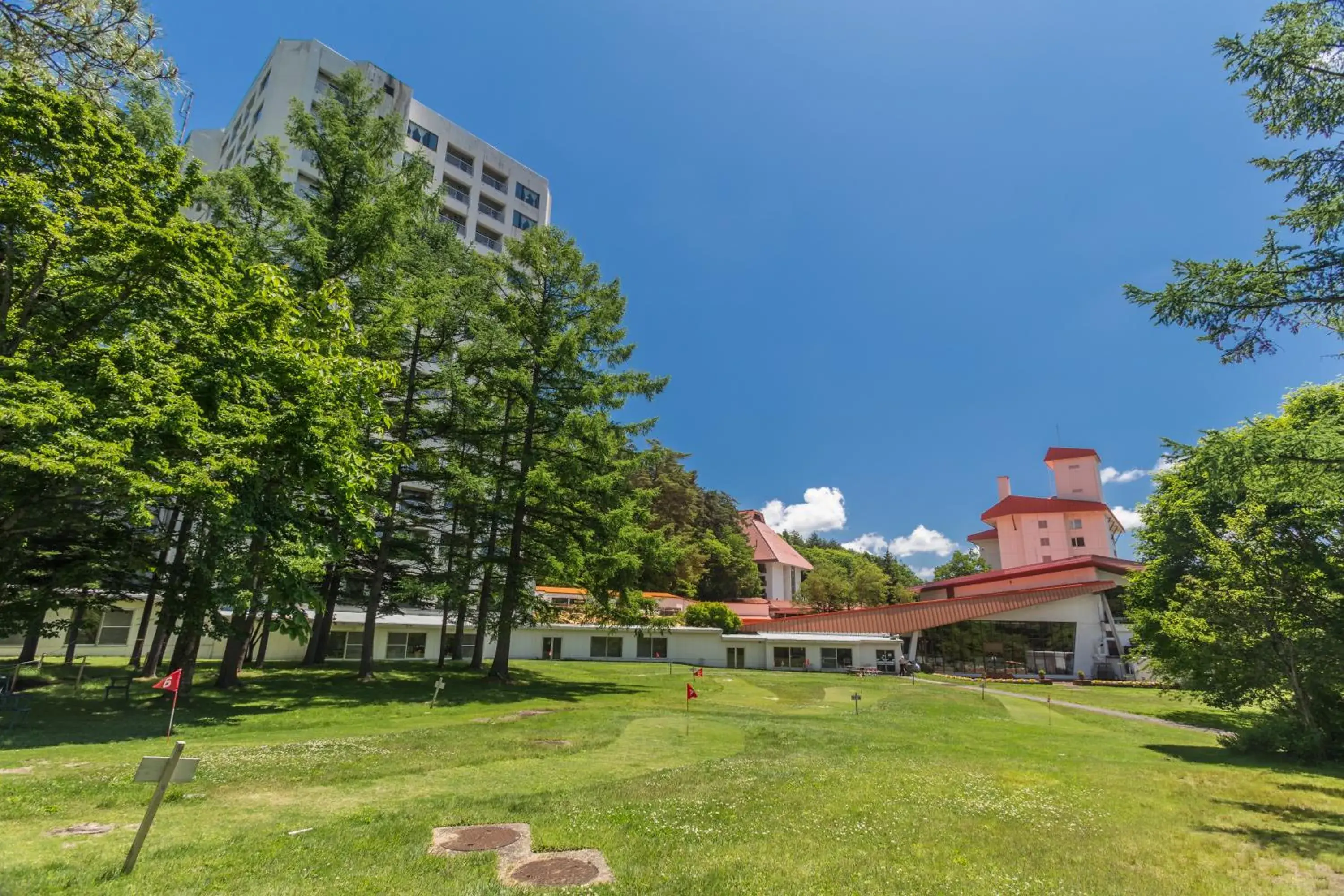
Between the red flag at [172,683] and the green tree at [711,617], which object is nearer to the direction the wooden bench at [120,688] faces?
the red flag

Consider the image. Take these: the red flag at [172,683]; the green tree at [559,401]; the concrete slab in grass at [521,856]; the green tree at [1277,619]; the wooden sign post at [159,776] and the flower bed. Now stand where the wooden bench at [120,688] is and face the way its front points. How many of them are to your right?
0

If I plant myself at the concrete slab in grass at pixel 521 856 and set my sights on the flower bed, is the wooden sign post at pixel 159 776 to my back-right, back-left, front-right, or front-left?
back-left

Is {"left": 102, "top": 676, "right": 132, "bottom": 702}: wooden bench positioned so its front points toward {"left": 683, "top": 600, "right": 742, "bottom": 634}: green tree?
no

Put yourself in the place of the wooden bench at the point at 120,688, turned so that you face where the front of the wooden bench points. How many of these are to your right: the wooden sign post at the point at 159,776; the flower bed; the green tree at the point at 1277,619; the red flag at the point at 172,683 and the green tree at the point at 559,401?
0

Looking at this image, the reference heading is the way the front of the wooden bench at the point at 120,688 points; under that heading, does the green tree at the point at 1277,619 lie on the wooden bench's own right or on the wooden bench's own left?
on the wooden bench's own left

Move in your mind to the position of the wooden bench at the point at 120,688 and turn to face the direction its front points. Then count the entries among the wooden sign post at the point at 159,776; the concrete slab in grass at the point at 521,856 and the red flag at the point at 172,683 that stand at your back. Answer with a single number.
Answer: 0

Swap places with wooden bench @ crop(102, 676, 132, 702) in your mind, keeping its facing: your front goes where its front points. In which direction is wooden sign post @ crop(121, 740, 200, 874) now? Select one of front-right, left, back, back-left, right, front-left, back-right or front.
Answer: front-left

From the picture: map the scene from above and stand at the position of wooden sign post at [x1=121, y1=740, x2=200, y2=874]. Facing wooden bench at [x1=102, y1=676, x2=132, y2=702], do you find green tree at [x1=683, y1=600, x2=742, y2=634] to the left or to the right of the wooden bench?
right

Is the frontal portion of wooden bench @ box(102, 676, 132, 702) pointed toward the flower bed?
no

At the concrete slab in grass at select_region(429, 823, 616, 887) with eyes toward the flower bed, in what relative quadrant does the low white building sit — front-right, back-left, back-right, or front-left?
front-left

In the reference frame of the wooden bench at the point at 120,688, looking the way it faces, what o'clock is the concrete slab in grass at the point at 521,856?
The concrete slab in grass is roughly at 10 o'clock from the wooden bench.

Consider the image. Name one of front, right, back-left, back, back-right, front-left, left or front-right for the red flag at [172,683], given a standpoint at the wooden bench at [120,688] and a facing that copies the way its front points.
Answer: front-left

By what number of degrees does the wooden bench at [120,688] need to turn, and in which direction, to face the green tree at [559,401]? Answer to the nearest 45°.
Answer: approximately 135° to its left

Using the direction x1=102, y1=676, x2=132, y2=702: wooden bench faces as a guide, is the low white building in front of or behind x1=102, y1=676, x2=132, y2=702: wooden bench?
behind
